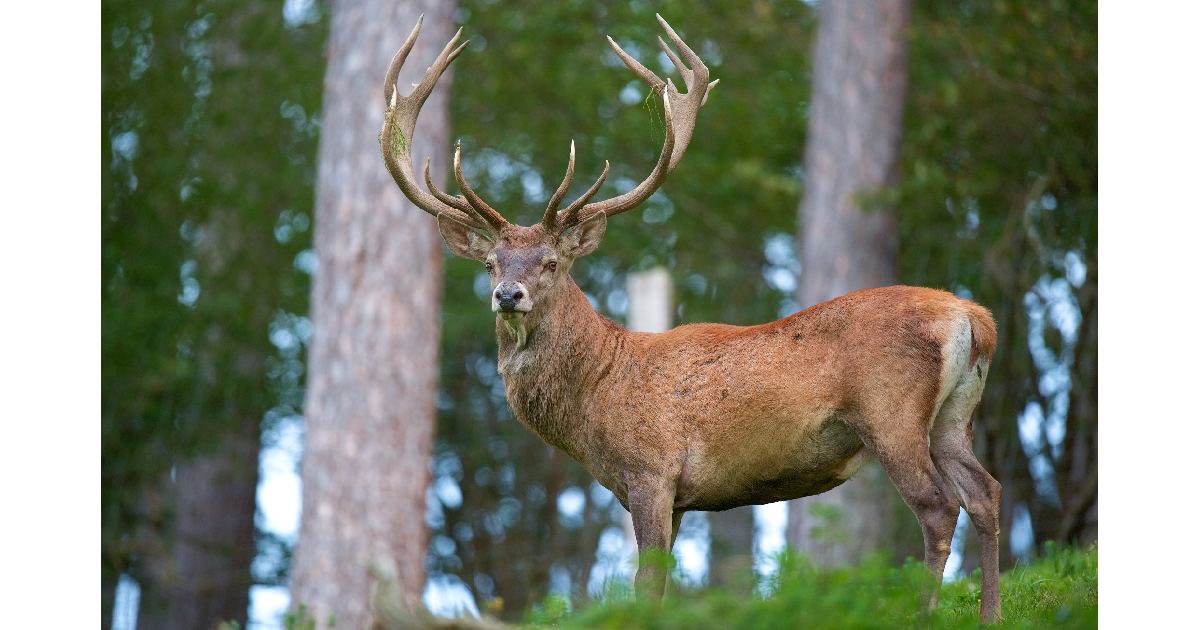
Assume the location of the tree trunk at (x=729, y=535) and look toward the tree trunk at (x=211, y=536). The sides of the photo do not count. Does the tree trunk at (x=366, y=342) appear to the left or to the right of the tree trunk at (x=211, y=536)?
left

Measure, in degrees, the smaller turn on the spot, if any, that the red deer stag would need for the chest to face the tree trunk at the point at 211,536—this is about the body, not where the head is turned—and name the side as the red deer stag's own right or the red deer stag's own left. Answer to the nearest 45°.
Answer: approximately 45° to the red deer stag's own right

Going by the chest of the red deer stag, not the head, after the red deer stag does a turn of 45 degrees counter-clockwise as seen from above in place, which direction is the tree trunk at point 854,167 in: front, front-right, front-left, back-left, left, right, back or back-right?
back-right

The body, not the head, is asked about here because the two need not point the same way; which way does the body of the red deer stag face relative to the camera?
to the viewer's left

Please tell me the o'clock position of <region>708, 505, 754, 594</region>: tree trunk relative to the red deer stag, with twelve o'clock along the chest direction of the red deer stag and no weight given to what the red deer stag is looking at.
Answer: The tree trunk is roughly at 3 o'clock from the red deer stag.

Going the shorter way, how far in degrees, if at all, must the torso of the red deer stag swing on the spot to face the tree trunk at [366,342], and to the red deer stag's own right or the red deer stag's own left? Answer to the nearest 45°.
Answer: approximately 45° to the red deer stag's own right
